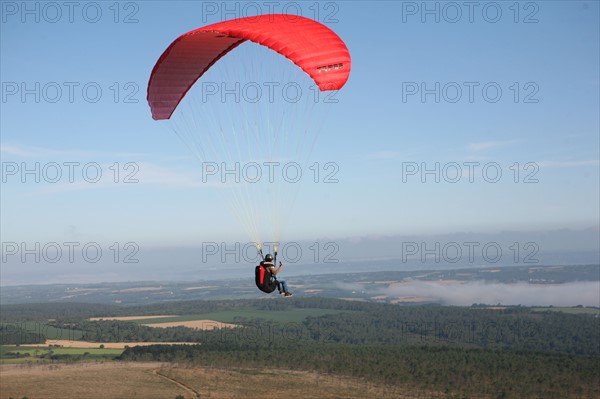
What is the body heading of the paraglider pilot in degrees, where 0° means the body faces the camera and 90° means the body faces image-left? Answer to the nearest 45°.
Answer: approximately 225°
